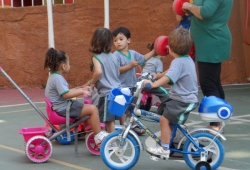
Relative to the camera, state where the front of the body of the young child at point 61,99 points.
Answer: to the viewer's right

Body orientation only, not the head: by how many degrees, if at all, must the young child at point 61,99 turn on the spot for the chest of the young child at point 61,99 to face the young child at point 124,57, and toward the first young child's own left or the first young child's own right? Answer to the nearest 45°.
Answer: approximately 45° to the first young child's own left

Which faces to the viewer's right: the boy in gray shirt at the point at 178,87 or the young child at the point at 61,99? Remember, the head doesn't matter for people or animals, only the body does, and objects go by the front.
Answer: the young child

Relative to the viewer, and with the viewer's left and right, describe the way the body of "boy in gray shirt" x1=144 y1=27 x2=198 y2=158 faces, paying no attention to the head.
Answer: facing away from the viewer and to the left of the viewer

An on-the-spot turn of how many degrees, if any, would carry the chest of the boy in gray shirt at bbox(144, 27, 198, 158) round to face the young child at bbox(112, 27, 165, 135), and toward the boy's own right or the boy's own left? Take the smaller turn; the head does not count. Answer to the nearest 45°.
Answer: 0° — they already face them

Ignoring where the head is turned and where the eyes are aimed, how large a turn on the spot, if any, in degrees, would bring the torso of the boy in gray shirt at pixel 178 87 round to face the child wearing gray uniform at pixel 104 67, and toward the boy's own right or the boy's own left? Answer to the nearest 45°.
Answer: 0° — they already face them

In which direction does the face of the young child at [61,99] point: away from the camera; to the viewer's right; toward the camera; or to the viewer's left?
to the viewer's right

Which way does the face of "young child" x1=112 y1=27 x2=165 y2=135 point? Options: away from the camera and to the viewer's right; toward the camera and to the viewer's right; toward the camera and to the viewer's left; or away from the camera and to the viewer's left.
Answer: toward the camera and to the viewer's left

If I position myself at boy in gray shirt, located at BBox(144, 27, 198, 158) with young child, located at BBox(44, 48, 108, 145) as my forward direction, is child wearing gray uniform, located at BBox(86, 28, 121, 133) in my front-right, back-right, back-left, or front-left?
front-right

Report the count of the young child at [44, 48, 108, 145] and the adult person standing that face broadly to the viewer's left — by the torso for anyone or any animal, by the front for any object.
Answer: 1

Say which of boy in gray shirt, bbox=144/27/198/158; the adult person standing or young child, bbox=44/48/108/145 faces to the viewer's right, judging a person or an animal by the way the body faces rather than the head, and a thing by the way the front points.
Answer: the young child

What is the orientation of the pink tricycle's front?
to the viewer's right

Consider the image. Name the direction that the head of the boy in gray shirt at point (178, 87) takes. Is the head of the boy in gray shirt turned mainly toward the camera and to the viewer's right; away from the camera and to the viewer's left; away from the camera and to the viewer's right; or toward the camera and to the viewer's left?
away from the camera and to the viewer's left

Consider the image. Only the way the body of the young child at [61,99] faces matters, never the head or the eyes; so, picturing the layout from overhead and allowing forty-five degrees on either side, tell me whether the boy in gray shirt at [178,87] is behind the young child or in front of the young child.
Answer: in front

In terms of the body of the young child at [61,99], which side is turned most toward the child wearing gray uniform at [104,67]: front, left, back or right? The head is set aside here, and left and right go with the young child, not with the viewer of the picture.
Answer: front

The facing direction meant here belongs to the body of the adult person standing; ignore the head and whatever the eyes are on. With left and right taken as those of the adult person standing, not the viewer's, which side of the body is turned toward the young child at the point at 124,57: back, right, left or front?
front

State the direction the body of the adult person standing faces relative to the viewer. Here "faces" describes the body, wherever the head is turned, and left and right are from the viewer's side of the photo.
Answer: facing to the left of the viewer

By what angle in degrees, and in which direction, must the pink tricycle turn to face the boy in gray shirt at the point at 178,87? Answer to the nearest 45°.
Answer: approximately 45° to its right

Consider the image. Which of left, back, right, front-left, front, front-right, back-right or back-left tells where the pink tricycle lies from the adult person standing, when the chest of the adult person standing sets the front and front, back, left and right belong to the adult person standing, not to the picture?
front-left
